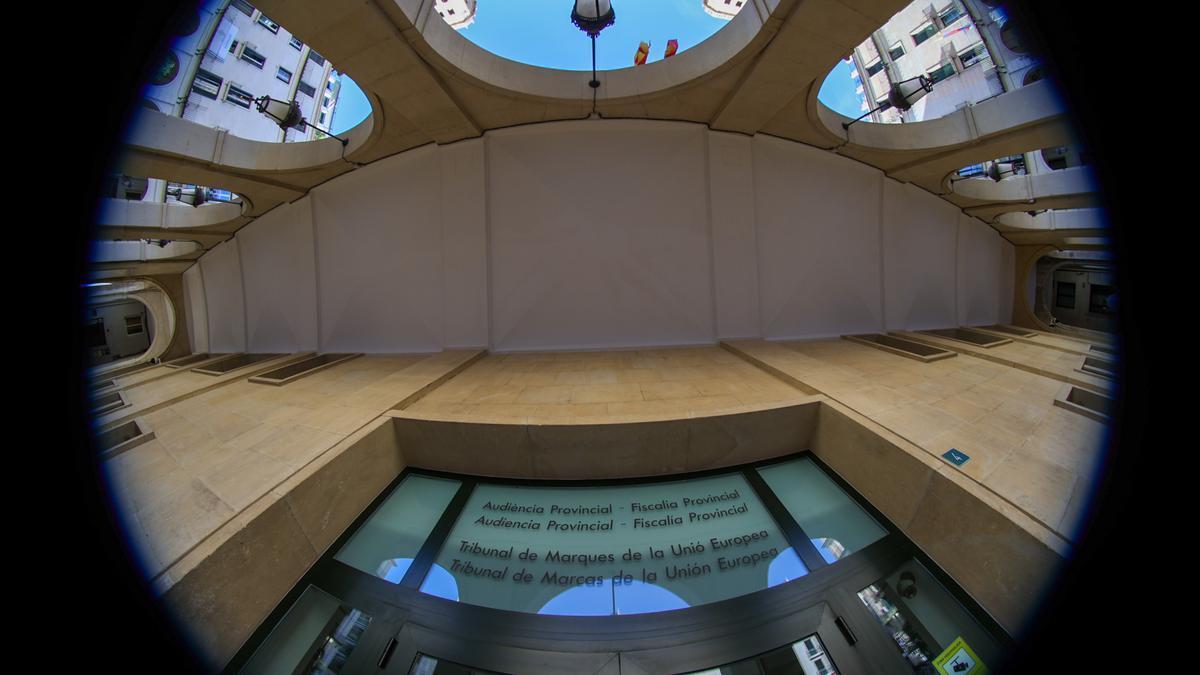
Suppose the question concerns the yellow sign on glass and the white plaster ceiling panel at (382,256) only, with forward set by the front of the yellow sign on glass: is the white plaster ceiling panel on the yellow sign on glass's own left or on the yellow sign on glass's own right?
on the yellow sign on glass's own right

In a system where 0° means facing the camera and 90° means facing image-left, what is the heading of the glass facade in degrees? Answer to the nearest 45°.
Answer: approximately 0°
